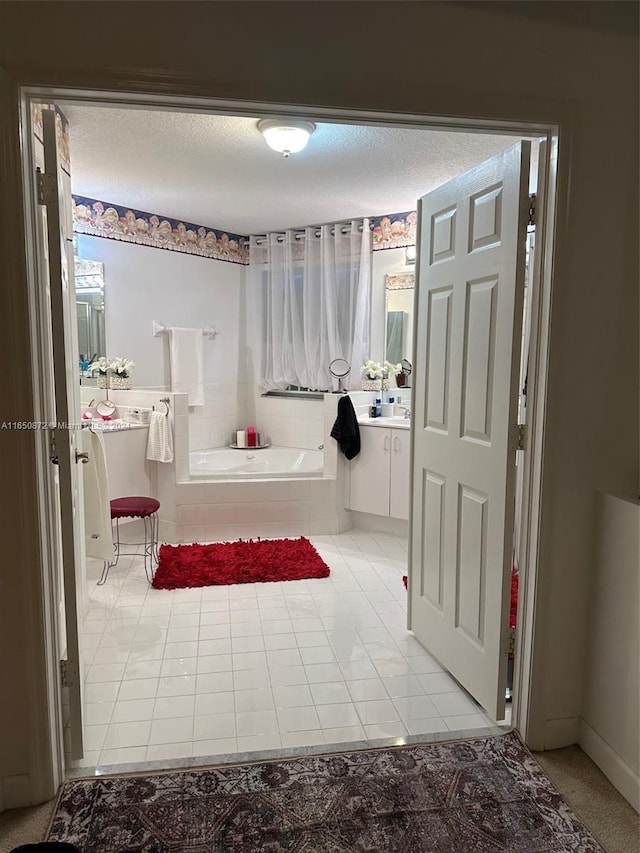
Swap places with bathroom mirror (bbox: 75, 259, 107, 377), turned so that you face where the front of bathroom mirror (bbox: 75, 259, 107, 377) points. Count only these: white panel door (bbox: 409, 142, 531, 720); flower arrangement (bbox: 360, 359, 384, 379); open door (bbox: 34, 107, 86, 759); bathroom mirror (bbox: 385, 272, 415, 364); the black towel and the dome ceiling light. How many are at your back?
0

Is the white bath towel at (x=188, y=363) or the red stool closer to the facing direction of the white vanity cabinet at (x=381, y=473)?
the red stool

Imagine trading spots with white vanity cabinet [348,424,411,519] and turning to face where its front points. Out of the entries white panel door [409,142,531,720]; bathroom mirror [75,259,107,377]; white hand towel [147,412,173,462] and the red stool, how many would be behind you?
0

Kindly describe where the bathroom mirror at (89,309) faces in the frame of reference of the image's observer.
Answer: facing the viewer and to the right of the viewer

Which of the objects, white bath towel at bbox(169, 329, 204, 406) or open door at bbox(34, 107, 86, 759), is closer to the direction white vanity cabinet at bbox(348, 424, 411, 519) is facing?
the open door

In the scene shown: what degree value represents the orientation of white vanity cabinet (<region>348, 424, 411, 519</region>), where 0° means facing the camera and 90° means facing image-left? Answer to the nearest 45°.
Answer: approximately 45°

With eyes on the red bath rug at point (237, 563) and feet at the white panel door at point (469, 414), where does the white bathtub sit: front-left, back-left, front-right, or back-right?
front-right

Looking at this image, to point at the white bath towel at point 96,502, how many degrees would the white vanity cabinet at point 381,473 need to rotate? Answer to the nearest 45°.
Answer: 0° — it already faces it

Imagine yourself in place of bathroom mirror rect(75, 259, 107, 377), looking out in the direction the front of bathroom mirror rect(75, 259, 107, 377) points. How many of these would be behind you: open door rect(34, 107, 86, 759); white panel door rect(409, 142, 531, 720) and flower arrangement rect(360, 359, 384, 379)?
0

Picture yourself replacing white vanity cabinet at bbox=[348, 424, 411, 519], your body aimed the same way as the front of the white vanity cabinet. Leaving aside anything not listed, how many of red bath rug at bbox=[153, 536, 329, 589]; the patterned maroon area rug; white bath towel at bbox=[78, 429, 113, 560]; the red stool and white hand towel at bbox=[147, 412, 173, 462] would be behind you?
0

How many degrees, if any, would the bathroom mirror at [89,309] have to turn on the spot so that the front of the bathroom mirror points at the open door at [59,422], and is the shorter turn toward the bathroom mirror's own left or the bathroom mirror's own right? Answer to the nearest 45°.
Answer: approximately 45° to the bathroom mirror's own right

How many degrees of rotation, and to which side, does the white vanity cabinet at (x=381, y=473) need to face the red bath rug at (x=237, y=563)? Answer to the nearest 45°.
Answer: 0° — it already faces it

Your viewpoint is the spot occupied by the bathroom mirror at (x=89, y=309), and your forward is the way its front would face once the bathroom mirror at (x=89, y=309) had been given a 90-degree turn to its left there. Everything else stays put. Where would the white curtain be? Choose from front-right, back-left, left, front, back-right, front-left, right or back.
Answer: front-right

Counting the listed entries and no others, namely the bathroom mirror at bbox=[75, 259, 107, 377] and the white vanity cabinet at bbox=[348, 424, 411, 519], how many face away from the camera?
0

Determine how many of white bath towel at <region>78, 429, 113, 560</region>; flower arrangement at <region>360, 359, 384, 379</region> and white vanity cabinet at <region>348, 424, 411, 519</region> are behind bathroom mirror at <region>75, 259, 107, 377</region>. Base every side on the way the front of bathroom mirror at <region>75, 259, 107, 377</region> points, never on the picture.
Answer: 0

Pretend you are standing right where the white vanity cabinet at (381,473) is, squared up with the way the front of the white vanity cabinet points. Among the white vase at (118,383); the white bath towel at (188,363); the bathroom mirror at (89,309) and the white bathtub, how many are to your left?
0
